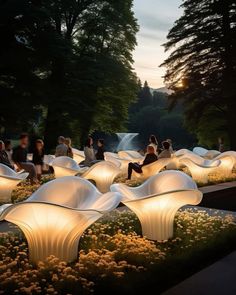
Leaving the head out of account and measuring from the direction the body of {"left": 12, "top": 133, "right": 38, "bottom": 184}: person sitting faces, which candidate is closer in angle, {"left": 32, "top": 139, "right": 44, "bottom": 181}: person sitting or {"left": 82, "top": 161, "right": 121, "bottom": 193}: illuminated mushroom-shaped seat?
the illuminated mushroom-shaped seat

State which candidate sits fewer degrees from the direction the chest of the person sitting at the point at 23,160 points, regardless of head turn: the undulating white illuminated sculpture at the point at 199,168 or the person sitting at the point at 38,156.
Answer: the undulating white illuminated sculpture

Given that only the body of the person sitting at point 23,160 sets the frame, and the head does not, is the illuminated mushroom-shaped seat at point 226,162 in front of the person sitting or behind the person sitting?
in front
